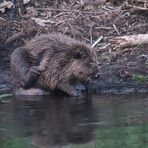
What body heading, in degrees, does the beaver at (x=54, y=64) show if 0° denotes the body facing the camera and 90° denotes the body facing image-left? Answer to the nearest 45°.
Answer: approximately 270°

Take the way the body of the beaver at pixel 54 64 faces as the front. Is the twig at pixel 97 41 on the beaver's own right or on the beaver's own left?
on the beaver's own left

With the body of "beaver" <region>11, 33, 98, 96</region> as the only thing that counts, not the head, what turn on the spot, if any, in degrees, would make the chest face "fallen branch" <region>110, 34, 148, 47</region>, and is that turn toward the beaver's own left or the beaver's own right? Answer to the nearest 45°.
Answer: approximately 45° to the beaver's own left
